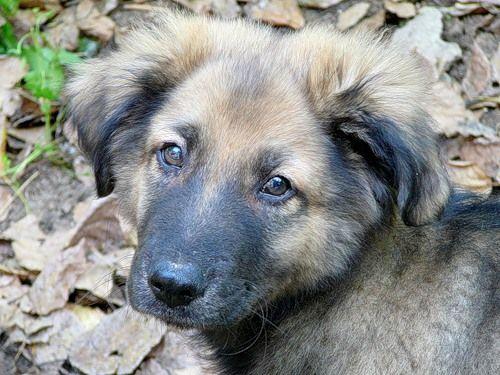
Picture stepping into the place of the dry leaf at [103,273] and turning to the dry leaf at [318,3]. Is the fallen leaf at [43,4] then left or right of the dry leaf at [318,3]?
left

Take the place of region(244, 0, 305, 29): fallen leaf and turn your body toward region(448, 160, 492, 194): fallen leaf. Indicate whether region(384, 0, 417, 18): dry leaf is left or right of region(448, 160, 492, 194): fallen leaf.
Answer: left

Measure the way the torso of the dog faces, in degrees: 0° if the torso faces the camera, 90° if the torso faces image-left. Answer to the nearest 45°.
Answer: approximately 45°

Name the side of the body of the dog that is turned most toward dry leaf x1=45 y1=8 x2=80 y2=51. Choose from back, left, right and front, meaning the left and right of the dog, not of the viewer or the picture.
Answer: right

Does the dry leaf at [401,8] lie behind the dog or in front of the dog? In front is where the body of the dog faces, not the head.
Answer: behind

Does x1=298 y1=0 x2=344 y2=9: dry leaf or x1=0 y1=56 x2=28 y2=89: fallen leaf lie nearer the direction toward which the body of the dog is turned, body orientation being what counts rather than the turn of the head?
the fallen leaf
